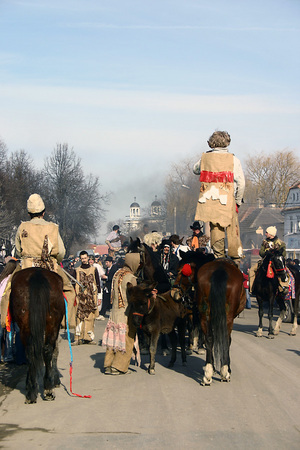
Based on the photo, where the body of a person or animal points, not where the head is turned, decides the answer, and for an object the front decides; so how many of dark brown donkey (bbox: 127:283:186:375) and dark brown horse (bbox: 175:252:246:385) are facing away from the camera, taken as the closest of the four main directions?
1

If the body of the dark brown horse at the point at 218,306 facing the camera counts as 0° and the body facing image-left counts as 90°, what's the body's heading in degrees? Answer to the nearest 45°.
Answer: approximately 180°

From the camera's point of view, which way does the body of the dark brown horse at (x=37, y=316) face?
away from the camera

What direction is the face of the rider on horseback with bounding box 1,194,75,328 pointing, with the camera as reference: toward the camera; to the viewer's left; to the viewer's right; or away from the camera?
away from the camera

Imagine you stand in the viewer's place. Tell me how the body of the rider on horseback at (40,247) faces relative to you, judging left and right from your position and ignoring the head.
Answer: facing away from the viewer

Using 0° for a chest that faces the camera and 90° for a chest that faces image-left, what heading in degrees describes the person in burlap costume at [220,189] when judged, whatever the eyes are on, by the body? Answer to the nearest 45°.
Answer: approximately 180°

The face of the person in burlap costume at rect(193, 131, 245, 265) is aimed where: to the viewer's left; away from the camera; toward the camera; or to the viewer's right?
away from the camera
